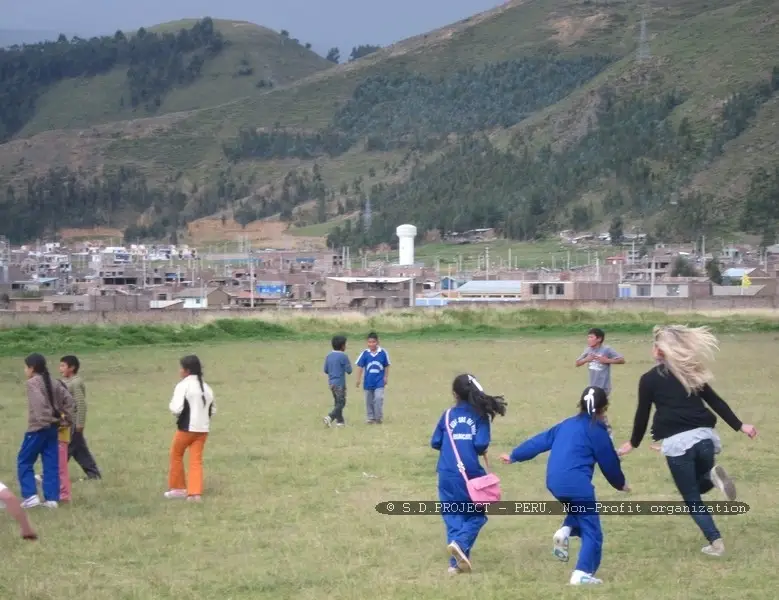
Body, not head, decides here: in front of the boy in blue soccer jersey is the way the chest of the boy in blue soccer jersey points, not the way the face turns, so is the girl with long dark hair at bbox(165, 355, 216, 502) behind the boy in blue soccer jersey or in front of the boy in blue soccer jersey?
in front

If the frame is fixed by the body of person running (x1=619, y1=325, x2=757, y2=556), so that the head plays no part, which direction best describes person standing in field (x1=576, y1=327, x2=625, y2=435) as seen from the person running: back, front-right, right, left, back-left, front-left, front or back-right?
front-right

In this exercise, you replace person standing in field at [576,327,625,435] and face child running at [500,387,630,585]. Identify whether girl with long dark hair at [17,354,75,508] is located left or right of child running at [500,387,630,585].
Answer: right

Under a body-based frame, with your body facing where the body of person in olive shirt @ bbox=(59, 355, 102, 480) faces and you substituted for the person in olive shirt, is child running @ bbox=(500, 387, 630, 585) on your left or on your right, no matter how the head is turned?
on your left

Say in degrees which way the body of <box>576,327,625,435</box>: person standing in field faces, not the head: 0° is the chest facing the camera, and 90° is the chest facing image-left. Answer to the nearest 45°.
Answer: approximately 45°

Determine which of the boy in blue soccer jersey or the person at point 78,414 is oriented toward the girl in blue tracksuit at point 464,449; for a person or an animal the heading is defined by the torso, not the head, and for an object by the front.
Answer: the boy in blue soccer jersey

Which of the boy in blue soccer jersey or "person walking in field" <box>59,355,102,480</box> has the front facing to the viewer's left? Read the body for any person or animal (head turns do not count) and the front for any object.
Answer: the person walking in field

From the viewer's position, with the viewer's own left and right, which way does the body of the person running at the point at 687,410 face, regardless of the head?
facing away from the viewer and to the left of the viewer

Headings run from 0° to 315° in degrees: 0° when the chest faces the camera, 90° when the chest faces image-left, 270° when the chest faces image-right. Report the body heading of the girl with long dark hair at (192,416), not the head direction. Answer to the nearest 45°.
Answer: approximately 135°
